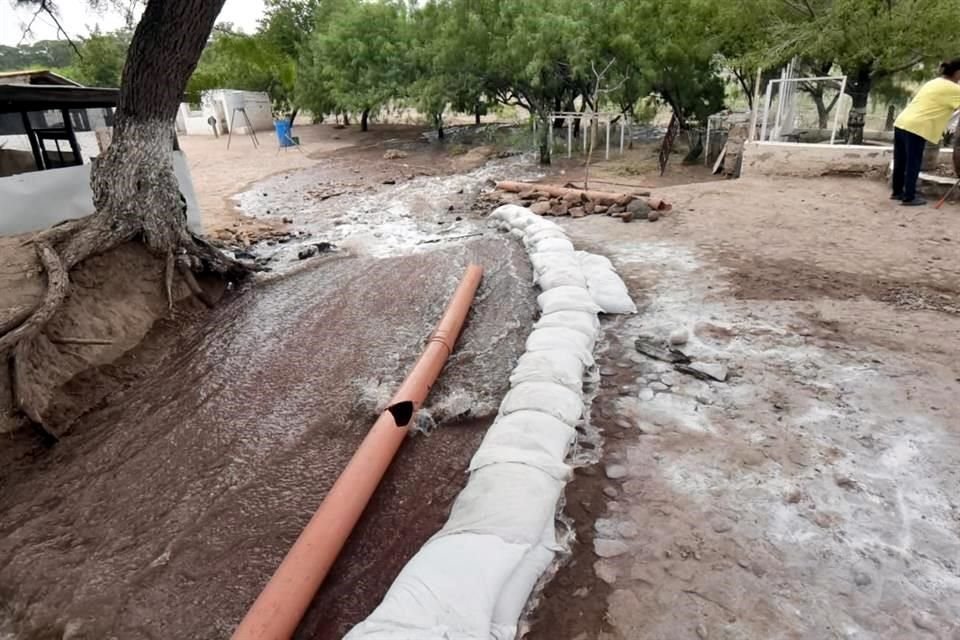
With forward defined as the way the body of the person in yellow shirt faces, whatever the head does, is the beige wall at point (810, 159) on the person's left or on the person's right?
on the person's left

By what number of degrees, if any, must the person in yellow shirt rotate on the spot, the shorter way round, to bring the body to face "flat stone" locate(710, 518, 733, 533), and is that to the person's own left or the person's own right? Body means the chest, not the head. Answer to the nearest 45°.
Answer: approximately 90° to the person's own right

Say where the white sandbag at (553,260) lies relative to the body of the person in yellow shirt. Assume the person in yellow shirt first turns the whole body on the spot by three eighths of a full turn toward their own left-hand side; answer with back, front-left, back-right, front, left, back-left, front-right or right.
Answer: left

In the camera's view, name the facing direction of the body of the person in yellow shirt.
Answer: to the viewer's right

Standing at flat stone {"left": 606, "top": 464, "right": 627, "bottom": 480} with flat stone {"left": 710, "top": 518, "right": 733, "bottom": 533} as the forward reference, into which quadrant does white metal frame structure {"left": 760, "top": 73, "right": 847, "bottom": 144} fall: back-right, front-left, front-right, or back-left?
back-left

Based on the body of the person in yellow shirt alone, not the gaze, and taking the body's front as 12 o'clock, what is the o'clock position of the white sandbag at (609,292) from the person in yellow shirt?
The white sandbag is roughly at 4 o'clock from the person in yellow shirt.

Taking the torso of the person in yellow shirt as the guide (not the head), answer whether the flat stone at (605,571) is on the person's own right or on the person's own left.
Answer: on the person's own right
